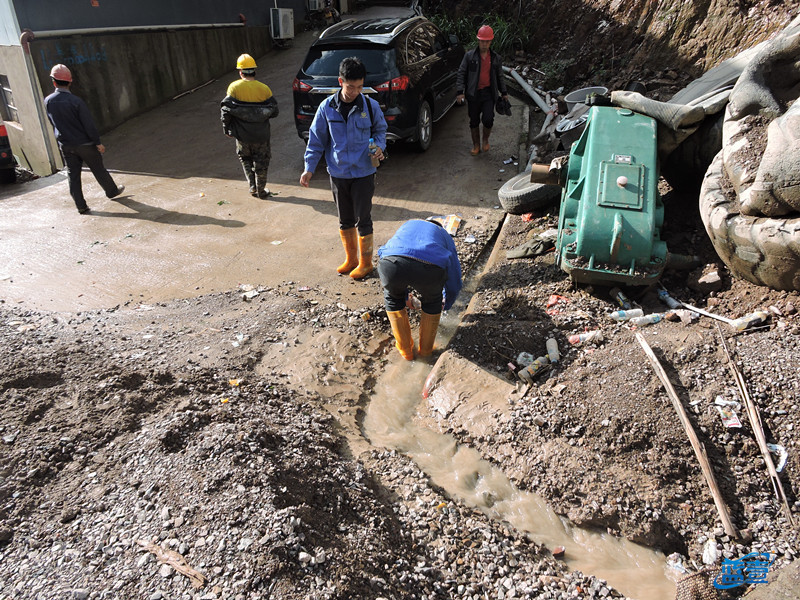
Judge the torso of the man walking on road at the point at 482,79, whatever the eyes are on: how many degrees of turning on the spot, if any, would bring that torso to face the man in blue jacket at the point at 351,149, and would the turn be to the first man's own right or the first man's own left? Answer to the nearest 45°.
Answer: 0° — they already face them

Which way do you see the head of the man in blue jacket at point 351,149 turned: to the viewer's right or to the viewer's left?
to the viewer's right

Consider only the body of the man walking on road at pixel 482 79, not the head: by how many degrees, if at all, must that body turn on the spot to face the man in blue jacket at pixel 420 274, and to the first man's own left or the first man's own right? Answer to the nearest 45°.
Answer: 0° — they already face them

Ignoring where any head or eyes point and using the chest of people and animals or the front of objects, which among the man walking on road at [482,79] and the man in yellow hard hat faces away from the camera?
the man in yellow hard hat

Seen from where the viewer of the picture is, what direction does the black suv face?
facing away from the viewer and to the right of the viewer

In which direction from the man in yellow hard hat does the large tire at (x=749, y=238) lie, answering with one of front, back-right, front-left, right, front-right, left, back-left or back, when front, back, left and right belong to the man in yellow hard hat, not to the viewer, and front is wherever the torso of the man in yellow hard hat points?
back-right

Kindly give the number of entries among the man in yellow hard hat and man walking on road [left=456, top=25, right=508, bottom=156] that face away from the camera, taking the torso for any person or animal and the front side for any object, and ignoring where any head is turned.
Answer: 1

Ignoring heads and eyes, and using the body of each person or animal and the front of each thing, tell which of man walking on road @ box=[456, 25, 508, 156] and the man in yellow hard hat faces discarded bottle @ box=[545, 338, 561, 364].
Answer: the man walking on road

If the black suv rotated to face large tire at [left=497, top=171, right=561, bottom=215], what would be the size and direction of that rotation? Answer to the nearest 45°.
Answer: approximately 90° to its right

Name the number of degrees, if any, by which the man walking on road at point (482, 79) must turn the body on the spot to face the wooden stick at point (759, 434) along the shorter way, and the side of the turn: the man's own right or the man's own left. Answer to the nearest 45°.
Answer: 0° — they already face it

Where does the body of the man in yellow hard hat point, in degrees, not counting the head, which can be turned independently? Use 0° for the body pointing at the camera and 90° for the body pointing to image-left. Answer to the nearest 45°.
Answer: approximately 180°
